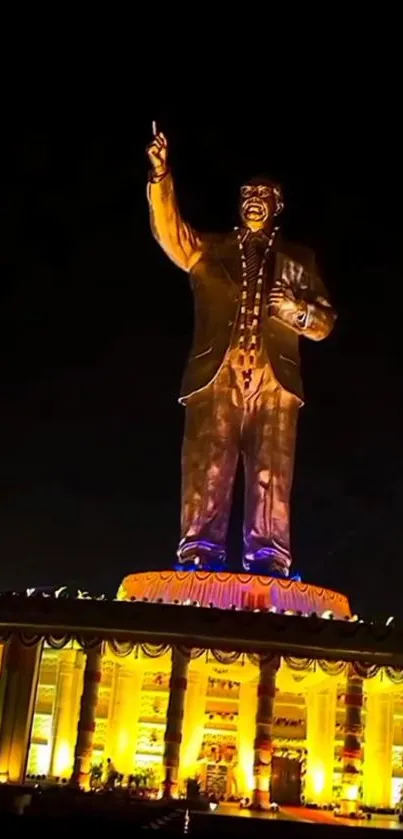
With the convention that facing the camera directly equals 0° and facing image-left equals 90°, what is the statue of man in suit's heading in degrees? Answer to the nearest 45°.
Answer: approximately 0°
